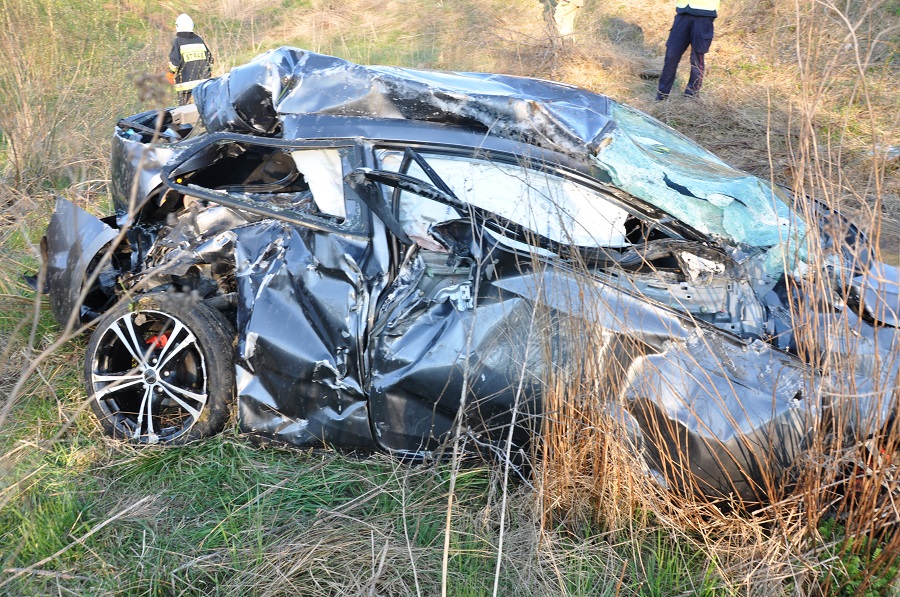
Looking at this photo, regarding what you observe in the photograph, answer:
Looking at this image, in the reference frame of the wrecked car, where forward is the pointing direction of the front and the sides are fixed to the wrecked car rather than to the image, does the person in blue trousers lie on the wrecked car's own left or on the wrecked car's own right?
on the wrecked car's own left

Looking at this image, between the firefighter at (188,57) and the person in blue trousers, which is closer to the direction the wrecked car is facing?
the person in blue trousers

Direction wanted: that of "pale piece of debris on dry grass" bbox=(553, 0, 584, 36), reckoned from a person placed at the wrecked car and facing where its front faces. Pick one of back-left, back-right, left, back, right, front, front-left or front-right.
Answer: left

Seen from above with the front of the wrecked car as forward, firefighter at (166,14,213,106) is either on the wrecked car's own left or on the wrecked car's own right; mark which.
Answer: on the wrecked car's own left

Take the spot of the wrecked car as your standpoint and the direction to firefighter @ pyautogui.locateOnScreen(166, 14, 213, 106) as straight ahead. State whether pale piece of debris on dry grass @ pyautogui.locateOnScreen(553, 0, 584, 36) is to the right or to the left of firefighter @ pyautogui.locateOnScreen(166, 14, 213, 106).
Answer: right

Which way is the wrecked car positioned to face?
to the viewer's right

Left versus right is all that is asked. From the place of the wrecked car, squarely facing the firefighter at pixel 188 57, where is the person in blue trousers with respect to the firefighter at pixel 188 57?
right

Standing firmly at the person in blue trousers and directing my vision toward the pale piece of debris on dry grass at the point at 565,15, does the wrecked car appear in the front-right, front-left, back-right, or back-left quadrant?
back-left
